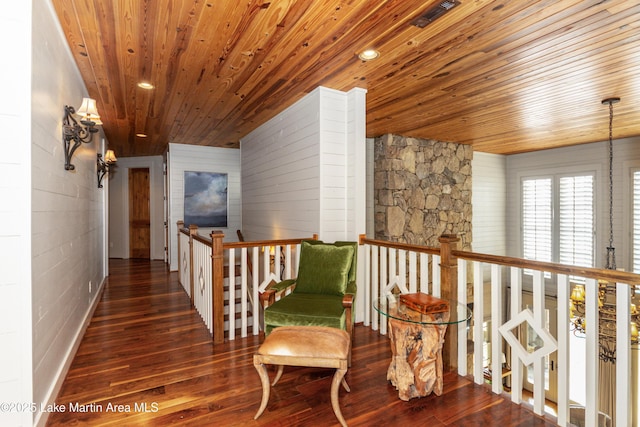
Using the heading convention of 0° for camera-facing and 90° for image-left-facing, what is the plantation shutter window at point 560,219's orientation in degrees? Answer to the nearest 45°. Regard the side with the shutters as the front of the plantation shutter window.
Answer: approximately 45°

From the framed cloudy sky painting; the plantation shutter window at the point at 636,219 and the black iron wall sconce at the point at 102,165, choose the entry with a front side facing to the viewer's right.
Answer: the black iron wall sconce

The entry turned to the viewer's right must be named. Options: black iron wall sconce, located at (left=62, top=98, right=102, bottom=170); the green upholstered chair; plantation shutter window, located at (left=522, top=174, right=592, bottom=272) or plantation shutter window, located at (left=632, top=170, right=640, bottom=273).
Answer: the black iron wall sconce

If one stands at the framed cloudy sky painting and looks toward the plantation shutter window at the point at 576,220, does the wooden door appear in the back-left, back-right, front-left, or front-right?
back-left

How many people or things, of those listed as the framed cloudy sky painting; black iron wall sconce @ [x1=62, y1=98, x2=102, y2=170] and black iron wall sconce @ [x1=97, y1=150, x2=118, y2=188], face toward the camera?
1

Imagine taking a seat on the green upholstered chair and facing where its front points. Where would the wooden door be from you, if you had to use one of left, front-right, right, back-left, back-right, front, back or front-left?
right

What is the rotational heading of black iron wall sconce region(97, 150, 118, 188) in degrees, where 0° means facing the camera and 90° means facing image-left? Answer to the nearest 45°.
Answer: approximately 270°

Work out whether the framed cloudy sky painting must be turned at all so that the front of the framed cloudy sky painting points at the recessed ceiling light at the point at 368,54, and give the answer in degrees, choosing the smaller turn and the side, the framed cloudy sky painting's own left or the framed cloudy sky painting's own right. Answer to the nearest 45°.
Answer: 0° — it already faces it

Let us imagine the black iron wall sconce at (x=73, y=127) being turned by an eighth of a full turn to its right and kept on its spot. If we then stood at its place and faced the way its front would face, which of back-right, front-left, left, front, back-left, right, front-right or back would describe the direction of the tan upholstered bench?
front

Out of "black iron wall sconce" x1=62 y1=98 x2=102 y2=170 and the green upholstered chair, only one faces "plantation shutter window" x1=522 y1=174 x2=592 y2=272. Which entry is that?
the black iron wall sconce

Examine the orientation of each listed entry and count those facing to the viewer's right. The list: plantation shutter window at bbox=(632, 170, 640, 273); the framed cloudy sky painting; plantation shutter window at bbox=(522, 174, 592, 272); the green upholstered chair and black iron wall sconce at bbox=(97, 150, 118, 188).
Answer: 1

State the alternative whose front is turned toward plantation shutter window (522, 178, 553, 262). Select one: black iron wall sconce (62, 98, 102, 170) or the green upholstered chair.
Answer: the black iron wall sconce

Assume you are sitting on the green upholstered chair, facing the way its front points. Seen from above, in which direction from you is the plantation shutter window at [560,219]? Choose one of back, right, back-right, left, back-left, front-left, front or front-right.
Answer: back

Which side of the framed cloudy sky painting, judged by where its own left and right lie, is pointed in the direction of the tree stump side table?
front

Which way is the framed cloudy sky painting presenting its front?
toward the camera

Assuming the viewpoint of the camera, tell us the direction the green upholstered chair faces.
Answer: facing the viewer and to the left of the viewer

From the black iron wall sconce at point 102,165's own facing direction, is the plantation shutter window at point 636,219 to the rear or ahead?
ahead

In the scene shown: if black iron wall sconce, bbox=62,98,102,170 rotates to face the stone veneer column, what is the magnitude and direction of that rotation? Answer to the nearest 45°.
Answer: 0° — it already faces it
